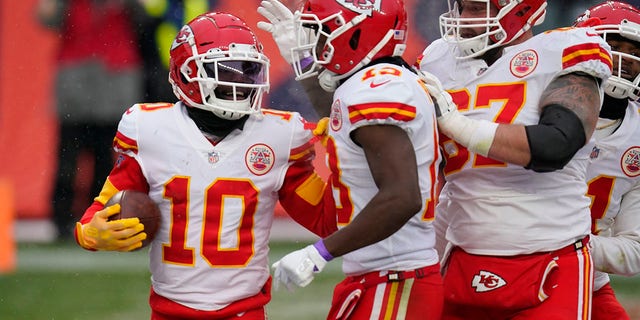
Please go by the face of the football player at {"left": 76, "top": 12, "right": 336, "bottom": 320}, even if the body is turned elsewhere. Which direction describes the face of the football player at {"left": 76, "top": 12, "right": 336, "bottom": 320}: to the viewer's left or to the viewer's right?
to the viewer's right

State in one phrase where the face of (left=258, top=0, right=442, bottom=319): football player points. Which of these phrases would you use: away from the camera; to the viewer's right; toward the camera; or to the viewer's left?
to the viewer's left

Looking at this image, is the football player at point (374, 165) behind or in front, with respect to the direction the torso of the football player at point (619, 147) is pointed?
in front

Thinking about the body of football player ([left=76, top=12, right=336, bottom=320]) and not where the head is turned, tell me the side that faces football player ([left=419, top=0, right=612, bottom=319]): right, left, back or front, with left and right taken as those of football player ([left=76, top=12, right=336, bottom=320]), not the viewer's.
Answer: left

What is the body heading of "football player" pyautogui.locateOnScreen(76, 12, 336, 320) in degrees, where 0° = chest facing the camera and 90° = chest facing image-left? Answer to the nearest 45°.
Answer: approximately 0°

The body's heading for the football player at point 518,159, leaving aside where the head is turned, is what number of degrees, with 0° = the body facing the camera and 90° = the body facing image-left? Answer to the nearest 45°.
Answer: approximately 45°

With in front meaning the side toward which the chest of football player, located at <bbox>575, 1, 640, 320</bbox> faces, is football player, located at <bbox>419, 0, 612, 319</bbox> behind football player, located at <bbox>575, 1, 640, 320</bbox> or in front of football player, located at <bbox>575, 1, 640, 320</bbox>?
in front
